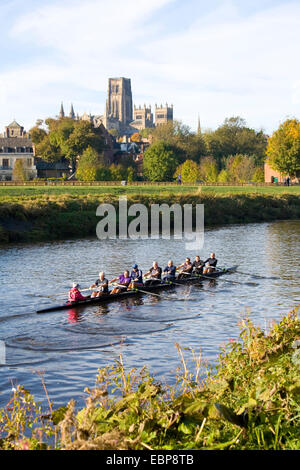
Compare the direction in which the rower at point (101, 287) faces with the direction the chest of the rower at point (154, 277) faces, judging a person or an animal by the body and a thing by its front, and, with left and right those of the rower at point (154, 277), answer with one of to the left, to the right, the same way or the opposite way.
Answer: the same way

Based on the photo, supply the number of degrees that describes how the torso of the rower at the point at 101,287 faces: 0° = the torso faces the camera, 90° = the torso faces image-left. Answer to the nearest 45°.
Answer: approximately 45°

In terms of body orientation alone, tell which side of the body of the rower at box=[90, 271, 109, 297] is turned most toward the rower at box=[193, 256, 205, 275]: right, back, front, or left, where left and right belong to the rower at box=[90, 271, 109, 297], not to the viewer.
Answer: back

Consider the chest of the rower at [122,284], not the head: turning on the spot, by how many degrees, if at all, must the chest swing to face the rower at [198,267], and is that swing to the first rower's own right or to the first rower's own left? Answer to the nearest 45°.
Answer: approximately 180°

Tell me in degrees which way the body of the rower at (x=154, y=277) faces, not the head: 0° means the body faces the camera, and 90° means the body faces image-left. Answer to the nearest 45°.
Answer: approximately 45°

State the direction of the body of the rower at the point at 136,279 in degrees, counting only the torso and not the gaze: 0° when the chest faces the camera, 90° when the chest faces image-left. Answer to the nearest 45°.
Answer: approximately 45°

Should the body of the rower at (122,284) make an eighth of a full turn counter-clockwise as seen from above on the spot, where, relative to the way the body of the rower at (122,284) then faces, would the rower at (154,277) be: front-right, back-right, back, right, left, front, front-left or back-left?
back-left

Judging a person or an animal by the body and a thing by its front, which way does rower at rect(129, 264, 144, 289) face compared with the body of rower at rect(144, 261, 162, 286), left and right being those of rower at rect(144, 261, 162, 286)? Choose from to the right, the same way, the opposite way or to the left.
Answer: the same way

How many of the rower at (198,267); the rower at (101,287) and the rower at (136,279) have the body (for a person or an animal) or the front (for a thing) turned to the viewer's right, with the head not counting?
0

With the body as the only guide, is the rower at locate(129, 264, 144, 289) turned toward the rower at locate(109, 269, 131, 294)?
yes

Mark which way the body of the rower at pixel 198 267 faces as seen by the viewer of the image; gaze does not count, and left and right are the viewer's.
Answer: facing the viewer and to the left of the viewer

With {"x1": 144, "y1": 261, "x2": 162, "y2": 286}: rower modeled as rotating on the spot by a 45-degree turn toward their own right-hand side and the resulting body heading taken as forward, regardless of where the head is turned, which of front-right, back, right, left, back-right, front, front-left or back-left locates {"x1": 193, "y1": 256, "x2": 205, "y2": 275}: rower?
back-right

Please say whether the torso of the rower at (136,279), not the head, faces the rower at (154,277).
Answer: no

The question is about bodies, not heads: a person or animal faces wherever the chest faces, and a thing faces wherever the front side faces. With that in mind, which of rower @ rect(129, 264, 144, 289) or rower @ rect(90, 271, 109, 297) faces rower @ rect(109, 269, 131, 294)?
rower @ rect(129, 264, 144, 289)

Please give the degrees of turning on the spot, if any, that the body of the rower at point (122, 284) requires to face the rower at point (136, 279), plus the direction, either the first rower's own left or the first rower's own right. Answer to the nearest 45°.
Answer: approximately 180°

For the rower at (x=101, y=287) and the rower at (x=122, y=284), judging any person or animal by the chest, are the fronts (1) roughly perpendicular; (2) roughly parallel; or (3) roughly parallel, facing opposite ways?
roughly parallel

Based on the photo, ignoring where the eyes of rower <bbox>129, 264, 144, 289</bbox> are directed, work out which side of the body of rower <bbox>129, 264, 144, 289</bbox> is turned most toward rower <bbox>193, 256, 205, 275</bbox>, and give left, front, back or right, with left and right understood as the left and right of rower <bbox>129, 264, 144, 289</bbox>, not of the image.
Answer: back

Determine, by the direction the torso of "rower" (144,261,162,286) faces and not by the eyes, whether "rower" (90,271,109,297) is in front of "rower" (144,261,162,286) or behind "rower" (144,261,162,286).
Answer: in front

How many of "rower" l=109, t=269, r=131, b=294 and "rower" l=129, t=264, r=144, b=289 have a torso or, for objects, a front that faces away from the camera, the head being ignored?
0

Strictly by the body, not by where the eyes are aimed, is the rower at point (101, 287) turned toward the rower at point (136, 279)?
no
